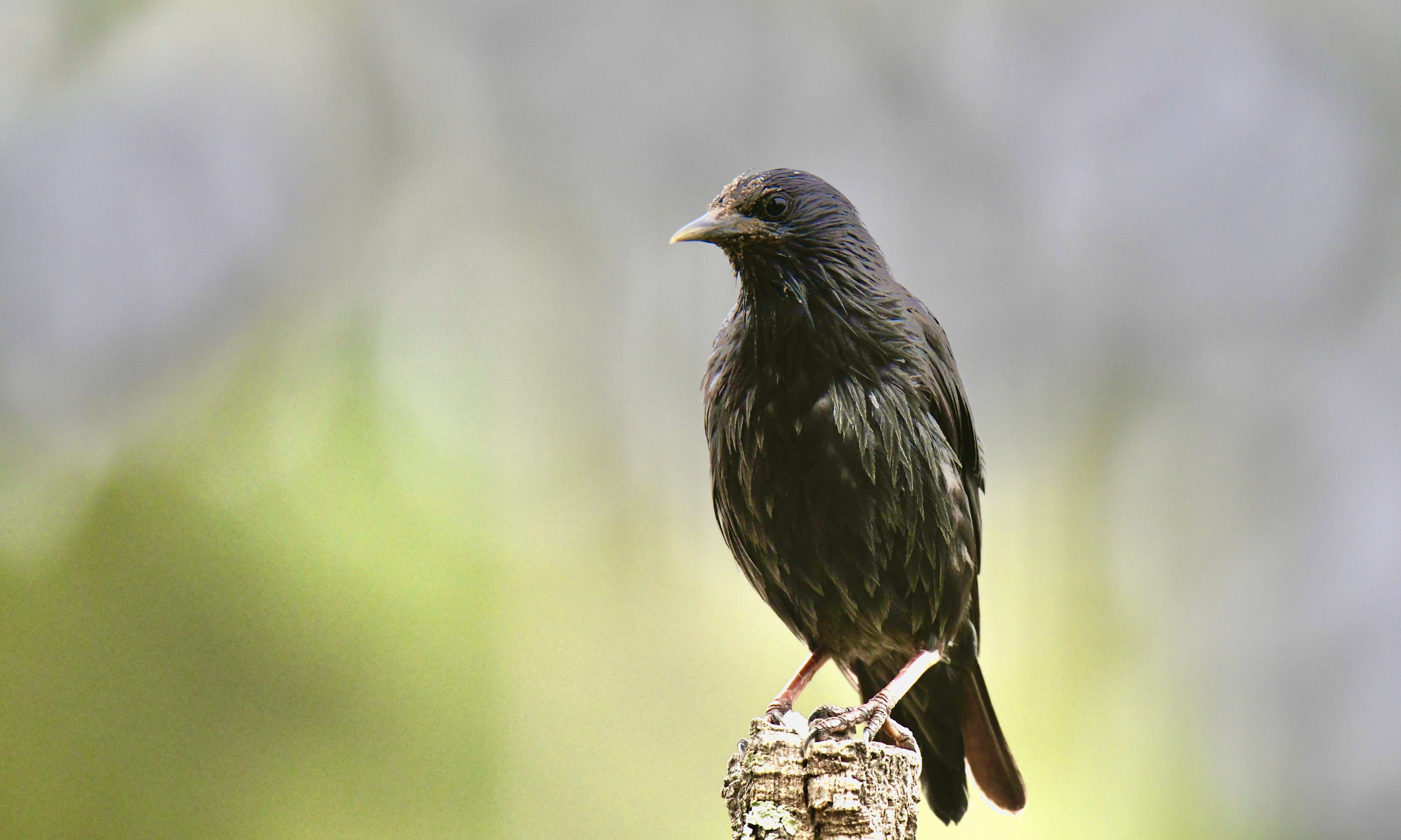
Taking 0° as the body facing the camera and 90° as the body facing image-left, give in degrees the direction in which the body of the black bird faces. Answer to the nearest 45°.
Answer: approximately 45°
